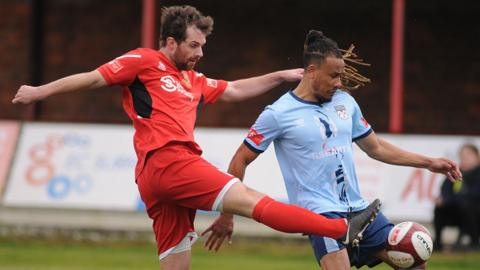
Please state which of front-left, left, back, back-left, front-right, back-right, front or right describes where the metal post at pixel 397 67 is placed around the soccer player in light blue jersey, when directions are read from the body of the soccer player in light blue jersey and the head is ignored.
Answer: back-left

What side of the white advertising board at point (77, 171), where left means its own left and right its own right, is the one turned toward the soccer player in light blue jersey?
front

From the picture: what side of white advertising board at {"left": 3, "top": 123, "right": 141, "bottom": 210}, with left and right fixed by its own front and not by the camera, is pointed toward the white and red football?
front

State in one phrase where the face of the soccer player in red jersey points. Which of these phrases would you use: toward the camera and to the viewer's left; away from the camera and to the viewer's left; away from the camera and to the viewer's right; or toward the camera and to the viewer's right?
toward the camera and to the viewer's right

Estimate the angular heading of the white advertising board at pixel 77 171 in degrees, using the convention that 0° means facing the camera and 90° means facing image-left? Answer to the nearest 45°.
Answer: approximately 0°

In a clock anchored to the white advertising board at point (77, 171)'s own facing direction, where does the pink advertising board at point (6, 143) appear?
the pink advertising board at point (6, 143) is roughly at 4 o'clock from the white advertising board at point (77, 171).

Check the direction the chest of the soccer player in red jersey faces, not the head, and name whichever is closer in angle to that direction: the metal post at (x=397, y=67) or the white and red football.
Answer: the white and red football

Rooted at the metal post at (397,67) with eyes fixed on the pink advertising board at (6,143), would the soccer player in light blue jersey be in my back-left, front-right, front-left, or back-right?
front-left

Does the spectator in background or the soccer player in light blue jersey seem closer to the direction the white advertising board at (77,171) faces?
the soccer player in light blue jersey

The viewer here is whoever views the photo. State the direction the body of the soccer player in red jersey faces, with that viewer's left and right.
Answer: facing the viewer and to the right of the viewer

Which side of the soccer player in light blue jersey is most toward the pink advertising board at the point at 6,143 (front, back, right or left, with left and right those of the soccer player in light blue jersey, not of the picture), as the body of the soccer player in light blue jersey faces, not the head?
back

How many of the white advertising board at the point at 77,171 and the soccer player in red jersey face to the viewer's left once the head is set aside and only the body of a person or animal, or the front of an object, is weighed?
0

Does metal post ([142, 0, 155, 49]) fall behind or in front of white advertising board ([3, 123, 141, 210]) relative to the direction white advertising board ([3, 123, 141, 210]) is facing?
behind
